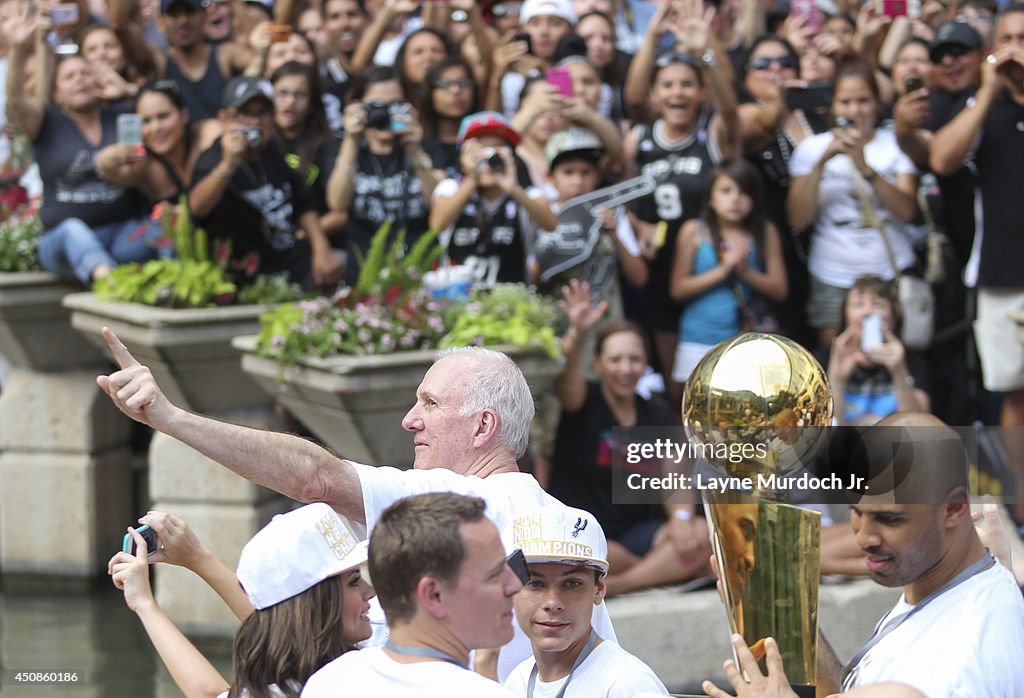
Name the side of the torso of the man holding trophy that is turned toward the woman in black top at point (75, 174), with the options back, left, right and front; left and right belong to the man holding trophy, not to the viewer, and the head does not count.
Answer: right

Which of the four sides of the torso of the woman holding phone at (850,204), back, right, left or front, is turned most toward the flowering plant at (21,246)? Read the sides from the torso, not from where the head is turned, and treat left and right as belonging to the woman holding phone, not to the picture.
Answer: right

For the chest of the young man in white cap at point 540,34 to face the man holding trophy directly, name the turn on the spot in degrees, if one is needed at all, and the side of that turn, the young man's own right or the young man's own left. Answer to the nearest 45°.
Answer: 0° — they already face them

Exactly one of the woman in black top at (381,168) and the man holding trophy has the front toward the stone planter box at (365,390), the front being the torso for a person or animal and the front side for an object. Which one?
the woman in black top

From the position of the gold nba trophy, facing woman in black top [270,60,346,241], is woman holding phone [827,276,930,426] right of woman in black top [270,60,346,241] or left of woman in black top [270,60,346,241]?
right

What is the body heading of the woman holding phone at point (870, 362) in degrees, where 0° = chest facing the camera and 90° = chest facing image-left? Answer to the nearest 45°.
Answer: approximately 0°

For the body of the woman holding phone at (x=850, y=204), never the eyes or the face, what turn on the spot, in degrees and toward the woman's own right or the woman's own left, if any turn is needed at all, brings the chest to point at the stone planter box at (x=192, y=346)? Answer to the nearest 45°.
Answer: approximately 90° to the woman's own right
